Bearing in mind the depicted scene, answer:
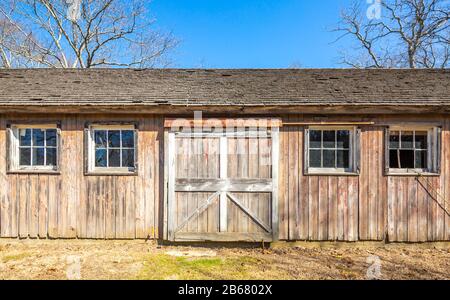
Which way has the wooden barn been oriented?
toward the camera
